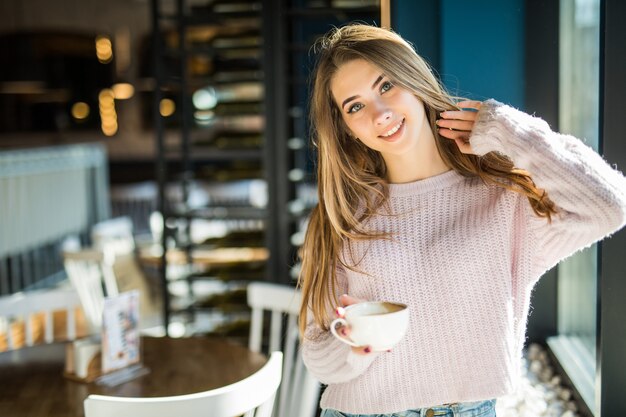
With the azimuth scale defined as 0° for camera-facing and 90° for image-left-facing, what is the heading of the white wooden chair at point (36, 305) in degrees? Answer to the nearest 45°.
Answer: approximately 315°

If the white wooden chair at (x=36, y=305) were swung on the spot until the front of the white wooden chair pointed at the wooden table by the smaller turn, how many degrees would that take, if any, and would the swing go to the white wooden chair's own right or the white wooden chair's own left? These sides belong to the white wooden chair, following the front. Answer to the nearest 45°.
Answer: approximately 45° to the white wooden chair's own right

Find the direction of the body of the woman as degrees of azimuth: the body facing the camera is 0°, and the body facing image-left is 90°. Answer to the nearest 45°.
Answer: approximately 0°

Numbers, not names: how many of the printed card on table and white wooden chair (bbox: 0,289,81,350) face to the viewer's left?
0

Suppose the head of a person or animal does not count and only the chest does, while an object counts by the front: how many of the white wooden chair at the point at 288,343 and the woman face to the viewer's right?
0

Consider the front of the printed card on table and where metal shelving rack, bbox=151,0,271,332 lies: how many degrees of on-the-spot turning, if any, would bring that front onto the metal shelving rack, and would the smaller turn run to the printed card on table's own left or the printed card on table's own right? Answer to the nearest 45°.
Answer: approximately 135° to the printed card on table's own left
